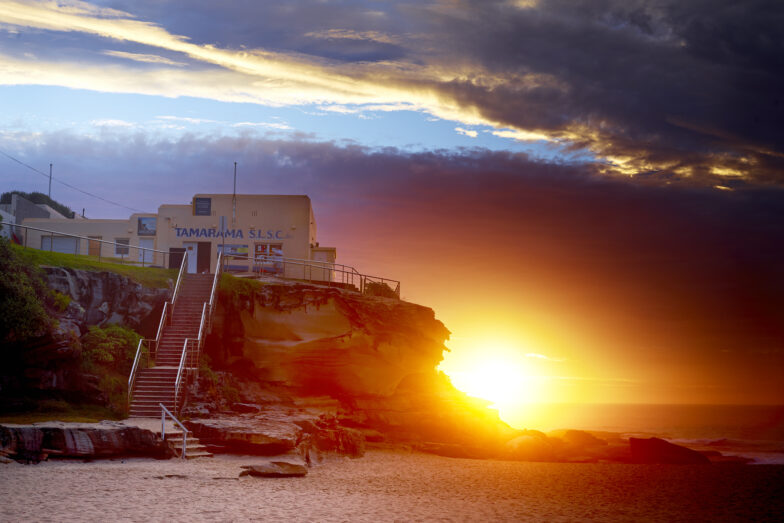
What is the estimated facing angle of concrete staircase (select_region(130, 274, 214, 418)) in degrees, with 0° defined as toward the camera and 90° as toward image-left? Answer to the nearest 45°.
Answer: approximately 0°

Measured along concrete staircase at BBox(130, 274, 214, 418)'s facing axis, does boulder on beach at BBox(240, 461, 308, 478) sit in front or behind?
in front

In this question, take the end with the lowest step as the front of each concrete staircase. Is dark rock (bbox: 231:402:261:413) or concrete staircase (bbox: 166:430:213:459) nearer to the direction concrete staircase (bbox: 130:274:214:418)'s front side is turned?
the concrete staircase

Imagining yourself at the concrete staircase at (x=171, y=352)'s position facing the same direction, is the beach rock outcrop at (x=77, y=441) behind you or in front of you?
in front

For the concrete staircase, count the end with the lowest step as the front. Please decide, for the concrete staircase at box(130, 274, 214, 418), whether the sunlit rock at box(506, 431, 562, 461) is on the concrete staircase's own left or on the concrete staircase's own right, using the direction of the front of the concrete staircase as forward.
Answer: on the concrete staircase's own left

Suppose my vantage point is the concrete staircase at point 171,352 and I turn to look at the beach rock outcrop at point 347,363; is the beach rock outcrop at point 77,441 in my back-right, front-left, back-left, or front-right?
back-right

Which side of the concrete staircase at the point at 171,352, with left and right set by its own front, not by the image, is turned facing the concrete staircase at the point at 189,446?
front

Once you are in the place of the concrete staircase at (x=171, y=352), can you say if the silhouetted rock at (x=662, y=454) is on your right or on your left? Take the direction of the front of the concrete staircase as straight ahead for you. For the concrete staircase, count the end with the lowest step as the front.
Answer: on your left

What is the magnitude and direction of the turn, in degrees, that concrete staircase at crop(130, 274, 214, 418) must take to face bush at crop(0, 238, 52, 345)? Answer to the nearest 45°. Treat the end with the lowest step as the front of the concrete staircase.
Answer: approximately 45° to its right

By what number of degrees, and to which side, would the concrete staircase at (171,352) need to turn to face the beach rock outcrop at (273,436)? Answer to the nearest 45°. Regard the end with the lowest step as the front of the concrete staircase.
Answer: approximately 45° to its left

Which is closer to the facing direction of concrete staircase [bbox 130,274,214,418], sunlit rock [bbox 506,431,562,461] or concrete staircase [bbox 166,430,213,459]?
the concrete staircase
